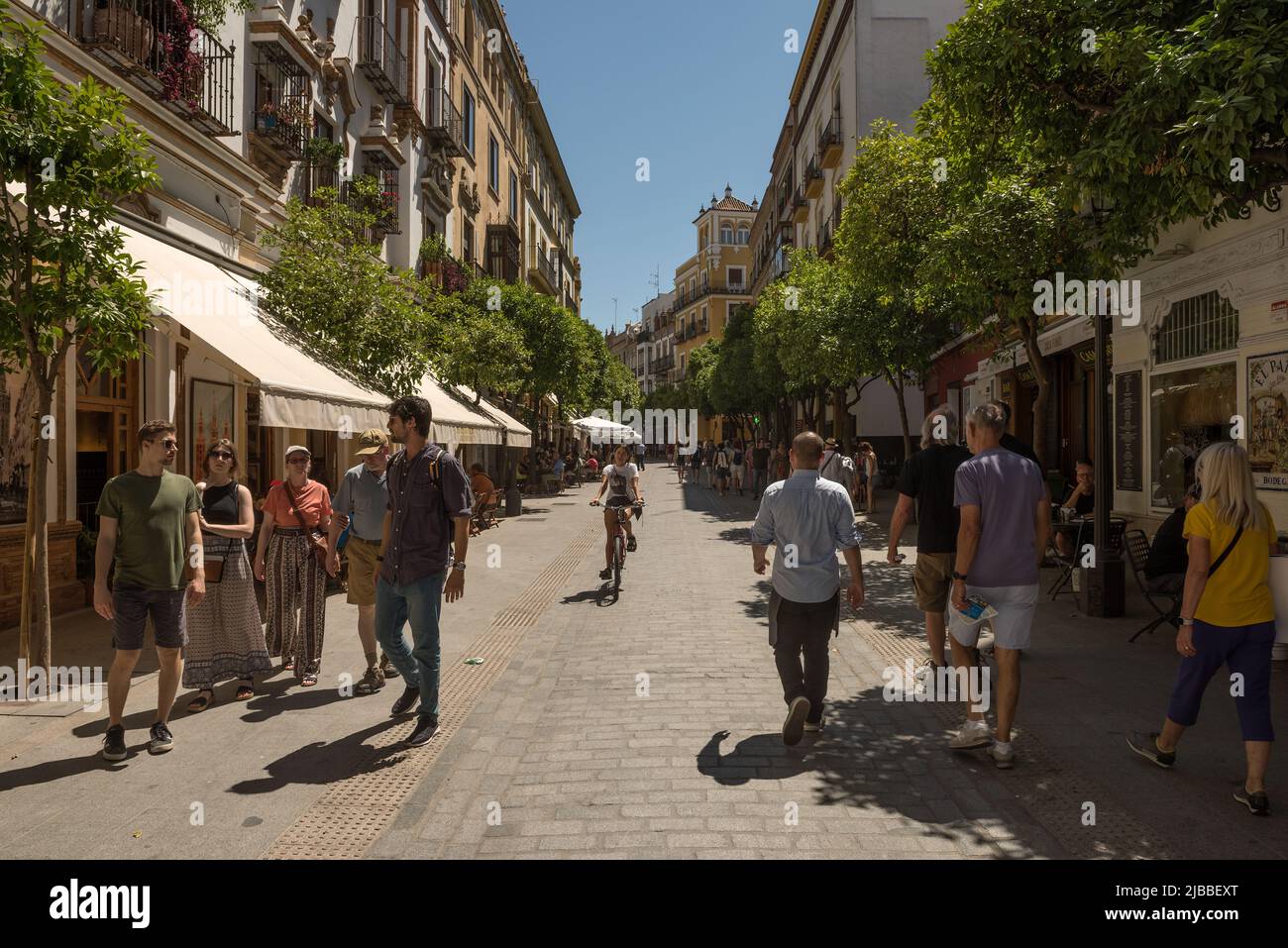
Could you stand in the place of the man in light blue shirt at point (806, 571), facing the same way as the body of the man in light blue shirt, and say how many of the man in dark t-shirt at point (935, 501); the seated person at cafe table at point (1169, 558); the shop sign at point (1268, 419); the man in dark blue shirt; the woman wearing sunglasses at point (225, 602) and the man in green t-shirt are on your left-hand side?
3

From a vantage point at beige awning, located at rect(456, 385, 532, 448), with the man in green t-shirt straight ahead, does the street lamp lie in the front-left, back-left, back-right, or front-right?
front-left

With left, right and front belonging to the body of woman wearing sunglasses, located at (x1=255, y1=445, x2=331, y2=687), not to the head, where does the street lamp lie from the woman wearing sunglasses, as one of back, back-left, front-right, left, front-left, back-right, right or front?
left

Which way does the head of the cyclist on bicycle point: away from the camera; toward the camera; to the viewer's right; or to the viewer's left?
toward the camera

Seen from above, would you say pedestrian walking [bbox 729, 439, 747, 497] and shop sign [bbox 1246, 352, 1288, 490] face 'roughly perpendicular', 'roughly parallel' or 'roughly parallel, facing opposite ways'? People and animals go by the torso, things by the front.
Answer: roughly perpendicular

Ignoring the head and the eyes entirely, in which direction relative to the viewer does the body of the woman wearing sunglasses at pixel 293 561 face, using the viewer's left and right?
facing the viewer

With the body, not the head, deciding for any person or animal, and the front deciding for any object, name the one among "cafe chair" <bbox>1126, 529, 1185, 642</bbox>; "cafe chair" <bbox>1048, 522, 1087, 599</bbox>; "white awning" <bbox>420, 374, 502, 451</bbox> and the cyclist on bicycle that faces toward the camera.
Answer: the cyclist on bicycle

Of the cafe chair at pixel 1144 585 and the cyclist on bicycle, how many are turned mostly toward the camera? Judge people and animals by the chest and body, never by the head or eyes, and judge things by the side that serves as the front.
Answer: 1

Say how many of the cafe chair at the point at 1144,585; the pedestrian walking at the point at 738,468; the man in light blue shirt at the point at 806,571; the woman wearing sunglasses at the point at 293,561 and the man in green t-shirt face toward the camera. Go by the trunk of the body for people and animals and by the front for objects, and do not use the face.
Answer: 2

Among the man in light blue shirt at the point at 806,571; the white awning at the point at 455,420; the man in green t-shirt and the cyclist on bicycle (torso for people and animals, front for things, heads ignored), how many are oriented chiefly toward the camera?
2

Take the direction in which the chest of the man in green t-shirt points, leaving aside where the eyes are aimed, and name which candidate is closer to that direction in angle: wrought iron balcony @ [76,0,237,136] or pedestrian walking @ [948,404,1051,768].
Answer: the pedestrian walking

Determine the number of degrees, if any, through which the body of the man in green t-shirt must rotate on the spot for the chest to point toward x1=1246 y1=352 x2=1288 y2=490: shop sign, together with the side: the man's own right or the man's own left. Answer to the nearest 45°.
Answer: approximately 90° to the man's own left

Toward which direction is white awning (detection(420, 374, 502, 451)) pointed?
to the viewer's right

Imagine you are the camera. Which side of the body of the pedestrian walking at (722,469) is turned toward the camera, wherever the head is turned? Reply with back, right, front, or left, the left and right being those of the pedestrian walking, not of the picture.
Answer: back

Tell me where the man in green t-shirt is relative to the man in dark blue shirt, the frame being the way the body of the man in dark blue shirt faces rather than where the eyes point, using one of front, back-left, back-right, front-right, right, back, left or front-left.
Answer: front-right
